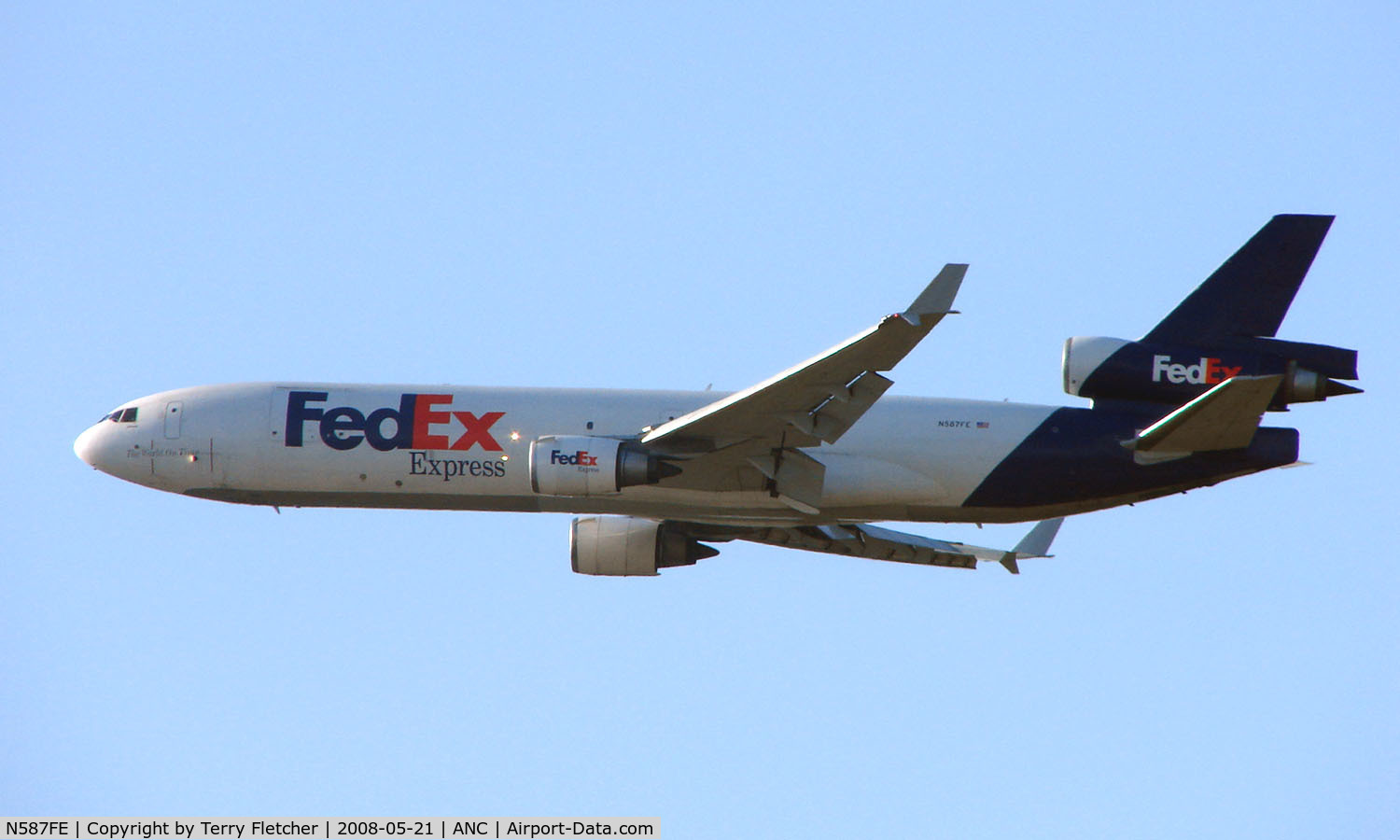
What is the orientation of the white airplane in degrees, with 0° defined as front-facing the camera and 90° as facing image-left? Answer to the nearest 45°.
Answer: approximately 90°
